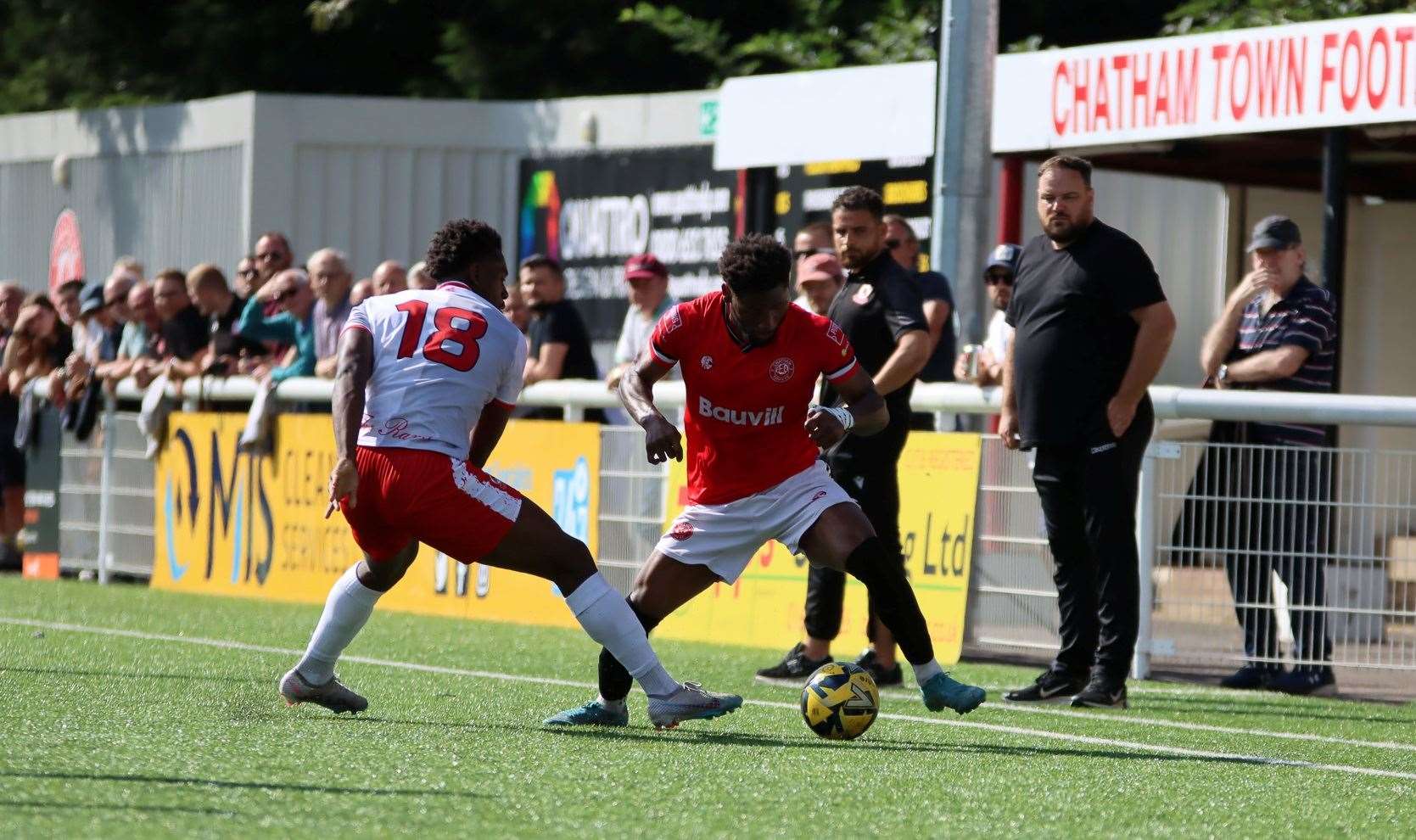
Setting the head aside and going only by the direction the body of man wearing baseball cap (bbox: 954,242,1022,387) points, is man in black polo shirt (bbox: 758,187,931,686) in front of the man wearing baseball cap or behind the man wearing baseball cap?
in front

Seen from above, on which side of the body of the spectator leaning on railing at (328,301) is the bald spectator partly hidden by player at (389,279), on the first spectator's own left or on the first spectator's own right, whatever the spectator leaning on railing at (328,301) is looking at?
on the first spectator's own left

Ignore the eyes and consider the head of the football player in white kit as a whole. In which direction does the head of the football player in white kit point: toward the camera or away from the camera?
away from the camera

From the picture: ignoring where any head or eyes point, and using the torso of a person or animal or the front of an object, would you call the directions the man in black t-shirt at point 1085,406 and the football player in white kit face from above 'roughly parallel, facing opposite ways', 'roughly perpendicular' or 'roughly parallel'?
roughly parallel, facing opposite ways

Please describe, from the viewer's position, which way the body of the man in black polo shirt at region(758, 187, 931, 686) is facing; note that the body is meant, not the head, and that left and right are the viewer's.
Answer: facing the viewer and to the left of the viewer

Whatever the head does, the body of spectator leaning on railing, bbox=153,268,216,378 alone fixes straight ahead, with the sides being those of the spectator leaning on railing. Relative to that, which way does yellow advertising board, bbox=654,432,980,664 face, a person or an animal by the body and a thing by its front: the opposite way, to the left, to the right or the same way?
the same way

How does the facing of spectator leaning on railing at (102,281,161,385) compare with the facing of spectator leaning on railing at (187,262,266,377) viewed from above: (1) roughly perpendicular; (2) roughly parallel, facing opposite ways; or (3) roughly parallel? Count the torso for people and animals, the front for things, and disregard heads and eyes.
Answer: roughly parallel

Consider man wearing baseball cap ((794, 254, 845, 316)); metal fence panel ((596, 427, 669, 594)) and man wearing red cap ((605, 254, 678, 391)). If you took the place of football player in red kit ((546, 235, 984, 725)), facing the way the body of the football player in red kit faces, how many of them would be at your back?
3

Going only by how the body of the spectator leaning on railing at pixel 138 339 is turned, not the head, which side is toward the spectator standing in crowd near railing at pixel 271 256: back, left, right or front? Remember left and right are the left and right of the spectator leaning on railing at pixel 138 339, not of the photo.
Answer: left

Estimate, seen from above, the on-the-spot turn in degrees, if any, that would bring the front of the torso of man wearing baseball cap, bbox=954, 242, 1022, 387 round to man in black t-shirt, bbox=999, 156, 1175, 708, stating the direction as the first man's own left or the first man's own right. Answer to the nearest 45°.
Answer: approximately 45° to the first man's own left

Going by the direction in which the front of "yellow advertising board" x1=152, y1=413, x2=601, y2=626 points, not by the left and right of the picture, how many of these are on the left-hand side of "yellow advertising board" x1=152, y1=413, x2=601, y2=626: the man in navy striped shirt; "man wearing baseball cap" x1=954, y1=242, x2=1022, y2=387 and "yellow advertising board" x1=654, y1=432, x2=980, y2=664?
3

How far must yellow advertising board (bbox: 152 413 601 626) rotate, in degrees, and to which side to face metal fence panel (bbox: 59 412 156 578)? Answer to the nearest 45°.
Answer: approximately 90° to its right

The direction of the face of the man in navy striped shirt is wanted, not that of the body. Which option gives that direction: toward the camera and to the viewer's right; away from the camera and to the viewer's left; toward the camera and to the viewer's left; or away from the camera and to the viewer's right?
toward the camera and to the viewer's left

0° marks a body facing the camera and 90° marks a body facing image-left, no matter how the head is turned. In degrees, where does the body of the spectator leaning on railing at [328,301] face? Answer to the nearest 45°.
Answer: approximately 45°

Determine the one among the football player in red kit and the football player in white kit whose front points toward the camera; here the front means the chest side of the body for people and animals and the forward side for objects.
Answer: the football player in red kit
